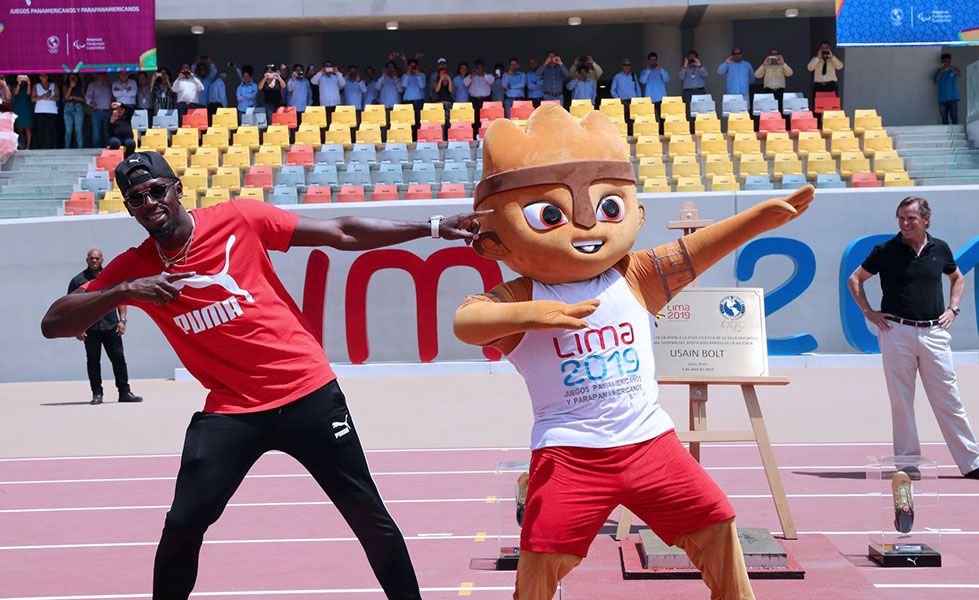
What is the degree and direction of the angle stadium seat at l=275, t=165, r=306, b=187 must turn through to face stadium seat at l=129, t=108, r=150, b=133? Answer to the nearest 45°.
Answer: approximately 135° to its right

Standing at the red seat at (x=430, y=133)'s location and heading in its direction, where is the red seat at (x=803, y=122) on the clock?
the red seat at (x=803, y=122) is roughly at 9 o'clock from the red seat at (x=430, y=133).

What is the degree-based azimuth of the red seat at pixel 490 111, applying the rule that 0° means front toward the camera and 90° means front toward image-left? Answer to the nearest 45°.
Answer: approximately 0°

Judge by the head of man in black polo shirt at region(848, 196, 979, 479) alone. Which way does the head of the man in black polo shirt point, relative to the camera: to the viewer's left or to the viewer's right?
to the viewer's left

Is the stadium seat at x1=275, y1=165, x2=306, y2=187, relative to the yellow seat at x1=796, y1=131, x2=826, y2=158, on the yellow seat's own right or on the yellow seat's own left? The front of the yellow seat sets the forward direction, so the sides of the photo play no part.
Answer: on the yellow seat's own right

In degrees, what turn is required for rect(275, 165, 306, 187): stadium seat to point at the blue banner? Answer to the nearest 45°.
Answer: approximately 90° to its left

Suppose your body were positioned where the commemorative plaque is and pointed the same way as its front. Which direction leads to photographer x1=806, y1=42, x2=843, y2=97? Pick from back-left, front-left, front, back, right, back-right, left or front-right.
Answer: back

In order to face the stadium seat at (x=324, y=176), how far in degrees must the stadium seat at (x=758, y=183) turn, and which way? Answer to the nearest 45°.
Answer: approximately 90° to its right

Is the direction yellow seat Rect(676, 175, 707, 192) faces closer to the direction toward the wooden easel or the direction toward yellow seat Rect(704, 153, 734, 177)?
the wooden easel
